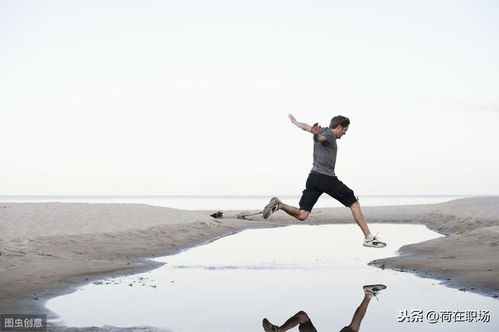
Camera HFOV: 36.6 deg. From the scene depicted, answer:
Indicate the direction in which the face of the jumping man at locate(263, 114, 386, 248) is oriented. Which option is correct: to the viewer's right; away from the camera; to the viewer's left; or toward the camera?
to the viewer's right

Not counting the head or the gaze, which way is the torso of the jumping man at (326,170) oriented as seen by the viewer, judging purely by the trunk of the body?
to the viewer's right
